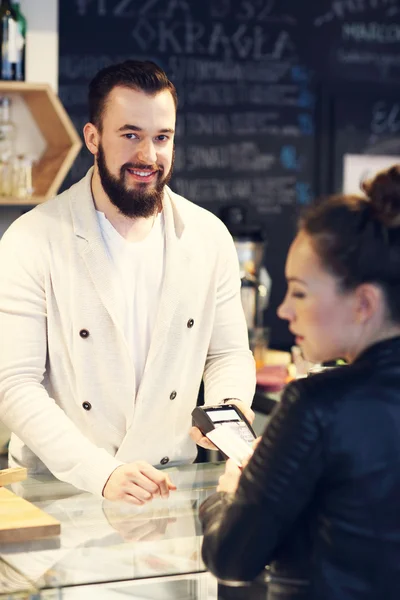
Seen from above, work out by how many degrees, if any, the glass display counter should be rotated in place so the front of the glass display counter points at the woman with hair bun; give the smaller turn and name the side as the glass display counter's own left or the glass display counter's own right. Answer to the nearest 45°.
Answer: approximately 45° to the glass display counter's own left

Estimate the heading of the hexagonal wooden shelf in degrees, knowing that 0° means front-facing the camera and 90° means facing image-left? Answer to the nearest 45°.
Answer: approximately 0°

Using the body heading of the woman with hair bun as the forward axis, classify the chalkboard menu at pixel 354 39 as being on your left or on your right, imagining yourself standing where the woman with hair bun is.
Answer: on your right

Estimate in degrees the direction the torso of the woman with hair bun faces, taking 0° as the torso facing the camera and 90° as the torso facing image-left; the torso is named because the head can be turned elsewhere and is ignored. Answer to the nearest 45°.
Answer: approximately 135°

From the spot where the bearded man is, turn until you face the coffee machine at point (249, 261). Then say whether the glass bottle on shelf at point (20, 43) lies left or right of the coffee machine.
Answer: left

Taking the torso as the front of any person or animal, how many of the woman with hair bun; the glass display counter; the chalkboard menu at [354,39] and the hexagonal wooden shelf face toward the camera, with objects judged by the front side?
3

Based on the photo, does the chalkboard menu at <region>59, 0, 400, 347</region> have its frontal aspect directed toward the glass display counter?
yes

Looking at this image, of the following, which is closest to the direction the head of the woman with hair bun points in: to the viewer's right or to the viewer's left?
to the viewer's left
